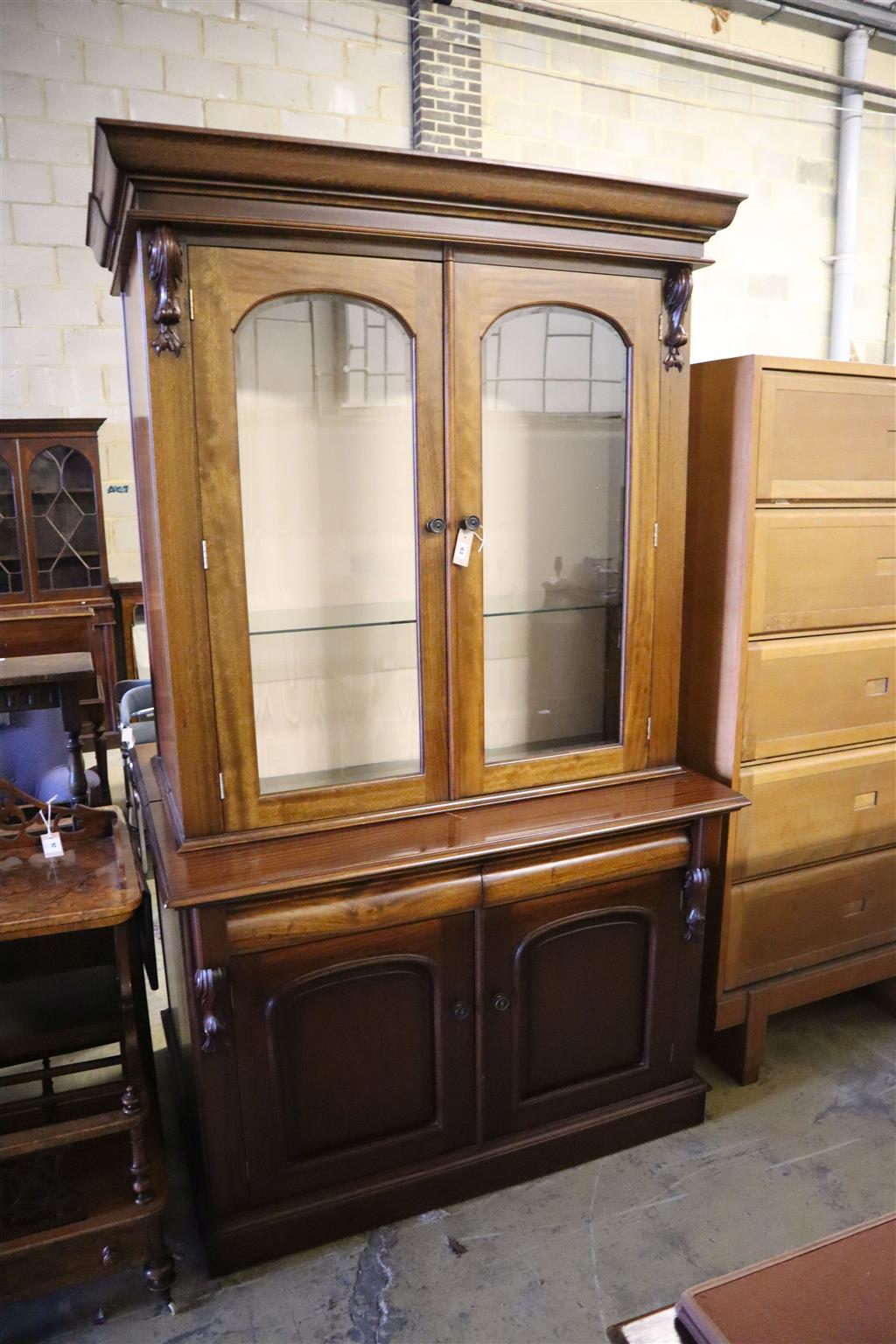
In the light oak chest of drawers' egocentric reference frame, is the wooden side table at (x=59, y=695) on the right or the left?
on its right

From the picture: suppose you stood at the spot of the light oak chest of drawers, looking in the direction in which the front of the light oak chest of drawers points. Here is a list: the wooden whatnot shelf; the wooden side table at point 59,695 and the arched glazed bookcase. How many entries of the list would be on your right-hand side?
3

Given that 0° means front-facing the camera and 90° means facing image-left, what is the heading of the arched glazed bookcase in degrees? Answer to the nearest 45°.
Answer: approximately 315°

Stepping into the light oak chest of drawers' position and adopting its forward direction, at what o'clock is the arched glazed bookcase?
The arched glazed bookcase is roughly at 3 o'clock from the light oak chest of drawers.

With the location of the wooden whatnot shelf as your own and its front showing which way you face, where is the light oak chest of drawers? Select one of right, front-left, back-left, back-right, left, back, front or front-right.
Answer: left

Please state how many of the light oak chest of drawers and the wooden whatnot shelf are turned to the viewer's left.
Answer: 0

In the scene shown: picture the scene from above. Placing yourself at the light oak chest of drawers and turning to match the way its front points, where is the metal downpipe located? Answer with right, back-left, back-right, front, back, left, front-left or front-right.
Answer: back-left

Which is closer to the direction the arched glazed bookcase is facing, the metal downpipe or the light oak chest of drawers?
the light oak chest of drawers

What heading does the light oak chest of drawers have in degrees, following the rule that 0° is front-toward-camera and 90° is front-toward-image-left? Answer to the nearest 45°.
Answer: approximately 315°
